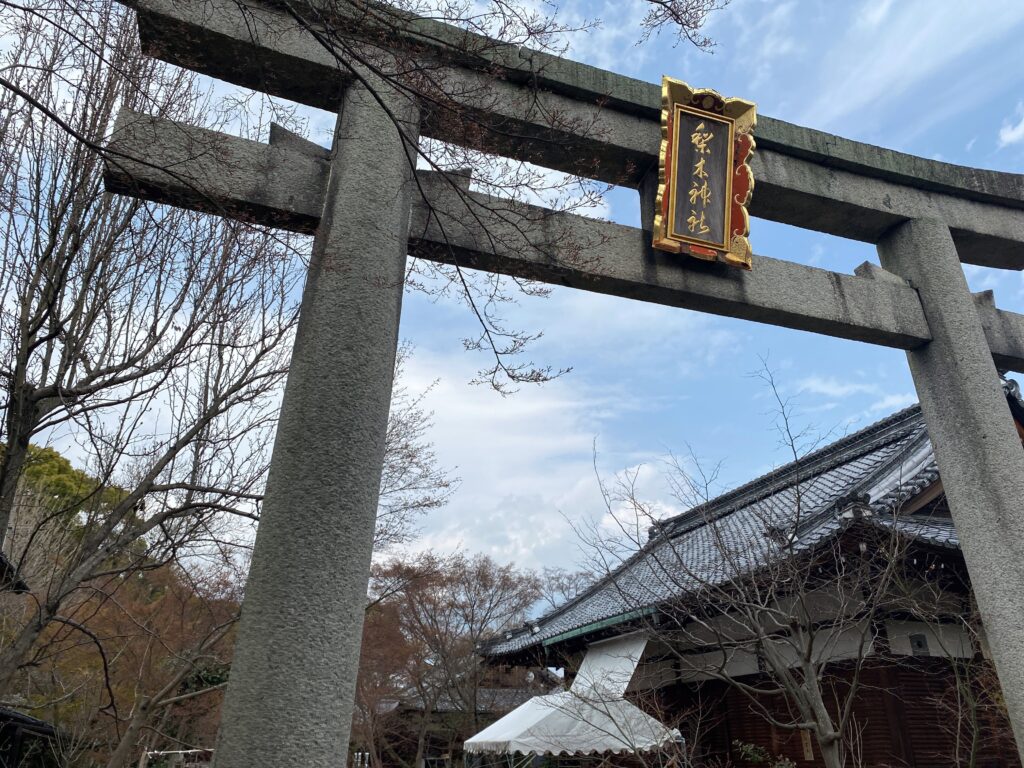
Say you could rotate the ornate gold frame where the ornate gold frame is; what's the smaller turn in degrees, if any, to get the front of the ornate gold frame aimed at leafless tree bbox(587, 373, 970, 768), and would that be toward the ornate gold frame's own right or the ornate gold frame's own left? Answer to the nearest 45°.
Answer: approximately 135° to the ornate gold frame's own left

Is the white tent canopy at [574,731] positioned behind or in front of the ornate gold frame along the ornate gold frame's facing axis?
behind

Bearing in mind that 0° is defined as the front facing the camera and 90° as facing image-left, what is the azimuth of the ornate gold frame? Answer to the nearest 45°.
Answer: approximately 315°

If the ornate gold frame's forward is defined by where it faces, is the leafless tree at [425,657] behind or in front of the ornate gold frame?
behind

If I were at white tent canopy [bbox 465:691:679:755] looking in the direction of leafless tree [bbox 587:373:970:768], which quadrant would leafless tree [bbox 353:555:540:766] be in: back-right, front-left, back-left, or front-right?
back-left
